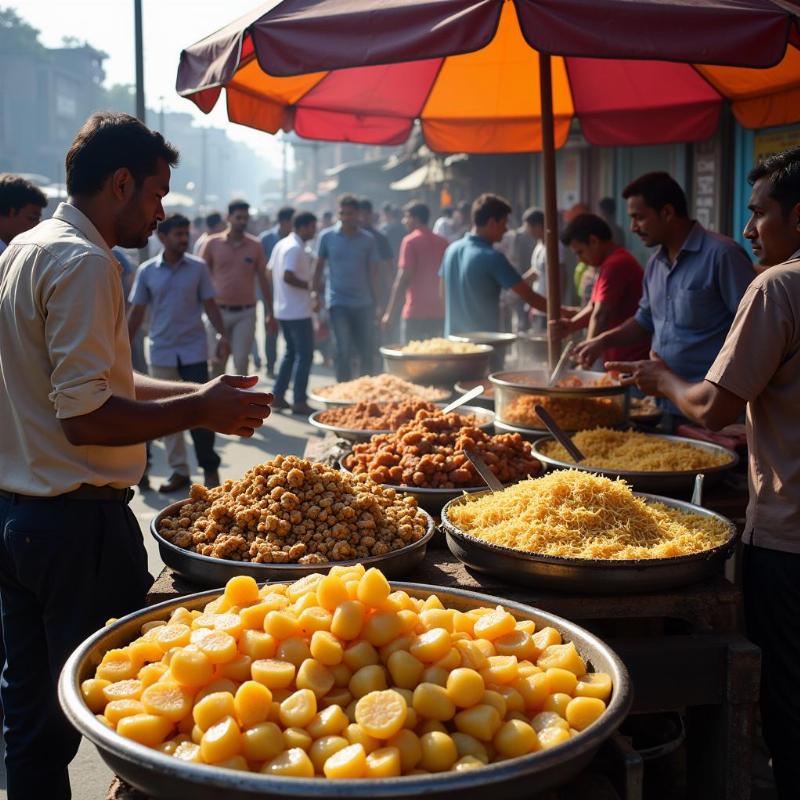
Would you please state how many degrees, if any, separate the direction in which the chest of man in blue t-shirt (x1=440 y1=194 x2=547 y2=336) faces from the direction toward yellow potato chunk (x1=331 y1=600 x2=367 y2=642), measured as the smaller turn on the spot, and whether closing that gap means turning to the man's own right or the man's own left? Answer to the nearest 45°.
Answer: approximately 135° to the man's own right

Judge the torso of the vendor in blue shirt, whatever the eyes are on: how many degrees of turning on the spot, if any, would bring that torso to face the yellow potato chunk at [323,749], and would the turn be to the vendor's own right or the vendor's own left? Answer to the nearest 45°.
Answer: approximately 45° to the vendor's own left

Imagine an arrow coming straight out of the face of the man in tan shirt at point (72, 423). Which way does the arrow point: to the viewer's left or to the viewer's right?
to the viewer's right

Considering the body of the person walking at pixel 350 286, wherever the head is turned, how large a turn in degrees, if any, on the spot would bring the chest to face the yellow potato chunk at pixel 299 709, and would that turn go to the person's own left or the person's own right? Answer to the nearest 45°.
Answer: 0° — they already face it

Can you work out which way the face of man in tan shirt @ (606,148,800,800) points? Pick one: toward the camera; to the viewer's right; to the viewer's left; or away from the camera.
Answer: to the viewer's left

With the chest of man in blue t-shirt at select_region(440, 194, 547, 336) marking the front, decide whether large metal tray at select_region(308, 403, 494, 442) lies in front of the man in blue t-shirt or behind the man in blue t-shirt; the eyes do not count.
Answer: behind
